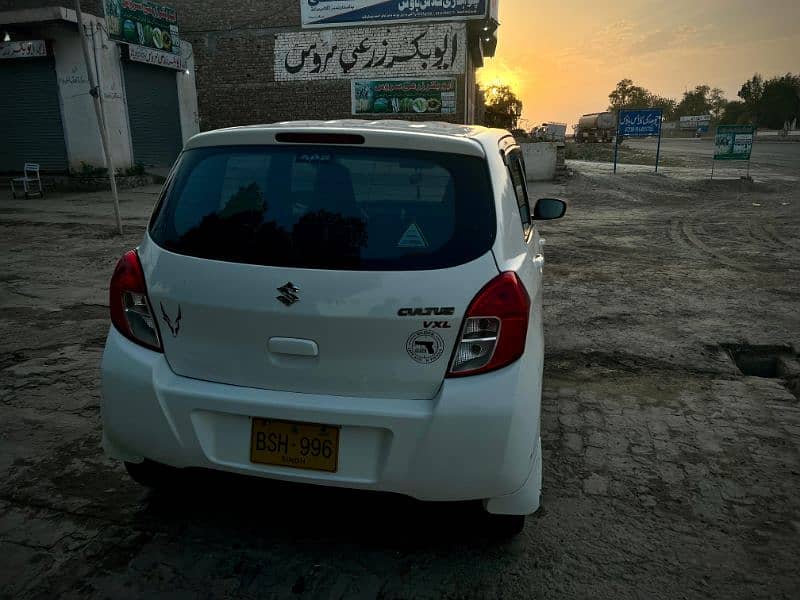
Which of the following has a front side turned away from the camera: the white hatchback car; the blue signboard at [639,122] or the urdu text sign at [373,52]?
the white hatchback car

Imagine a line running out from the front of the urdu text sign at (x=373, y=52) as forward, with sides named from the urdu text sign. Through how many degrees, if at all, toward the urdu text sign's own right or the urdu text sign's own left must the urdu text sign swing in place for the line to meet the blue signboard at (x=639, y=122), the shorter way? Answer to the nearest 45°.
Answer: approximately 90° to the urdu text sign's own left

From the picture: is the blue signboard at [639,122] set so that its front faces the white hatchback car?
yes

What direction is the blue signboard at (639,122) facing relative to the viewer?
toward the camera

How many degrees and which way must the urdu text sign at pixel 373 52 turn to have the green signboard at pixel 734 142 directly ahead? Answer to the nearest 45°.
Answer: approximately 45° to its left

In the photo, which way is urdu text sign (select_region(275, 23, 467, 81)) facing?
toward the camera

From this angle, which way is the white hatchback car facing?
away from the camera

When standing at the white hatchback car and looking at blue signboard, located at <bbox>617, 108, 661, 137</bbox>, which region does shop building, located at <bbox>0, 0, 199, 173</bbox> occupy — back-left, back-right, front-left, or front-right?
front-left

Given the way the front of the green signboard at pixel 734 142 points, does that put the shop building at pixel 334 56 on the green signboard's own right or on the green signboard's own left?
on the green signboard's own right

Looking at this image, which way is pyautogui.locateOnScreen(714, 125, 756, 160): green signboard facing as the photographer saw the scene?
facing the viewer

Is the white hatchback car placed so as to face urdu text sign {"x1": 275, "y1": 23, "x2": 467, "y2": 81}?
yes

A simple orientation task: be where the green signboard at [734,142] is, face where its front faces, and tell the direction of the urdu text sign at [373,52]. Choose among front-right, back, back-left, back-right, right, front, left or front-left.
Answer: right

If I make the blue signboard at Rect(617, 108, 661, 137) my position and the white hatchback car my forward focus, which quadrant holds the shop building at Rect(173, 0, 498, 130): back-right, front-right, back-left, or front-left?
front-right

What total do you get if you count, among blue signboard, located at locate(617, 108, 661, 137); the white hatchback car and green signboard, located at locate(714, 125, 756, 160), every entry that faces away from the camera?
1

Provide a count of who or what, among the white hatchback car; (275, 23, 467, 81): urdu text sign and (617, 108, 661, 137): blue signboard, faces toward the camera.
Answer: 2

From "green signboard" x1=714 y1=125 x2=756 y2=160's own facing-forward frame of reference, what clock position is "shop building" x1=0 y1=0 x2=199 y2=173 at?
The shop building is roughly at 2 o'clock from the green signboard.

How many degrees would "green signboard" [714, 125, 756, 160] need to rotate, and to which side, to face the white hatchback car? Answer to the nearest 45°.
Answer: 0° — it already faces it

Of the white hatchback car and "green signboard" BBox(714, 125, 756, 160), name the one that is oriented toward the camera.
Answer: the green signboard
